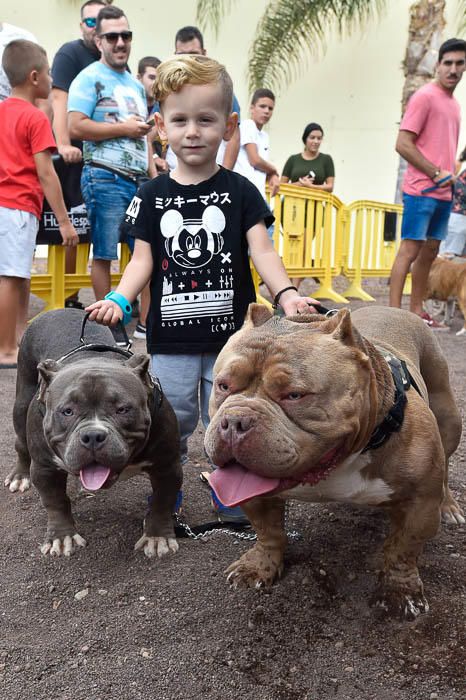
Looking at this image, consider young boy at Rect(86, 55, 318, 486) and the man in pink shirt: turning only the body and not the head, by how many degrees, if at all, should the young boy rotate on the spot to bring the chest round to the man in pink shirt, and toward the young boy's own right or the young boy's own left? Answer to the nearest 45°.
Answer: approximately 135° to the young boy's own left

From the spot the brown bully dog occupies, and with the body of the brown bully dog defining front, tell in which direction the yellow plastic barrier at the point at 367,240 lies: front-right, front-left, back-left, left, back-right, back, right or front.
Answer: back-right

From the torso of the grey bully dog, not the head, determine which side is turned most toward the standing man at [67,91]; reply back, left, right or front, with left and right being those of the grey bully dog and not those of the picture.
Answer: back

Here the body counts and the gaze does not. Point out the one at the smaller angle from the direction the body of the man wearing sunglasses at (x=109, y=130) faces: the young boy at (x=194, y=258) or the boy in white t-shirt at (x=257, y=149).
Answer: the young boy

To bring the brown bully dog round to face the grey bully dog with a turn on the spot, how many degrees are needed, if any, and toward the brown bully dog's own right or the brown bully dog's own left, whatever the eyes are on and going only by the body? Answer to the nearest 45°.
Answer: approximately 90° to the brown bully dog's own right

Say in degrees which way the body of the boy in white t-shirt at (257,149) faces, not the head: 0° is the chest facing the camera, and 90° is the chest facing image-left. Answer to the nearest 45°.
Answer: approximately 315°

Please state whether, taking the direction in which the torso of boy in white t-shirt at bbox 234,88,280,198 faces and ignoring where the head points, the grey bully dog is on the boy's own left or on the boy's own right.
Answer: on the boy's own right

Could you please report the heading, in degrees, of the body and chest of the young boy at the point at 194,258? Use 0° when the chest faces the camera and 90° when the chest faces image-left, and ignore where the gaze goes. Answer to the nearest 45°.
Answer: approximately 0°
